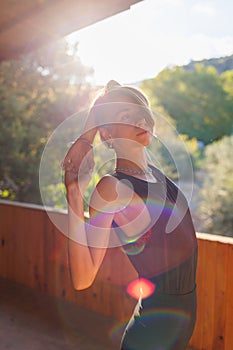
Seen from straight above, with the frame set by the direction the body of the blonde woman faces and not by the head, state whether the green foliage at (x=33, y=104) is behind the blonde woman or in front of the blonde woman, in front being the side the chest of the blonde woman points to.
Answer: behind

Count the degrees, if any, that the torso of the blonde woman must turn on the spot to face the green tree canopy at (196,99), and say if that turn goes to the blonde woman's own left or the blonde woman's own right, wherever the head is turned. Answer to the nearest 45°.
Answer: approximately 135° to the blonde woman's own left

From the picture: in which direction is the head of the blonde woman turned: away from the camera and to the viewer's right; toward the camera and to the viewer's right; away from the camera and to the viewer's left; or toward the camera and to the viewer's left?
toward the camera and to the viewer's right
